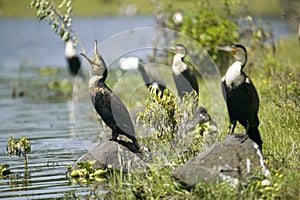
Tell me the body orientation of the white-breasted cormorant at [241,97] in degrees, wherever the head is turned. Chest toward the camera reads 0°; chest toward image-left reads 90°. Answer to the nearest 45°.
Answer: approximately 45°

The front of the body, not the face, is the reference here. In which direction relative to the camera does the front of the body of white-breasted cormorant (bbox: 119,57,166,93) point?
to the viewer's left

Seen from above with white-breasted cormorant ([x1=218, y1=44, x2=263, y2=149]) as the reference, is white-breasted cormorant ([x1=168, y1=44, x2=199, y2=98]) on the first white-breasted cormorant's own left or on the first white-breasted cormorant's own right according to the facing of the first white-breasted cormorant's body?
on the first white-breasted cormorant's own right

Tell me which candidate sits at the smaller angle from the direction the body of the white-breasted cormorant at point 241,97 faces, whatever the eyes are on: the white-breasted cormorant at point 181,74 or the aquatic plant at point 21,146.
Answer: the aquatic plant

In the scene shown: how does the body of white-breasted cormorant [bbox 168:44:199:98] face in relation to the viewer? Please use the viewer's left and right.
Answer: facing to the left of the viewer

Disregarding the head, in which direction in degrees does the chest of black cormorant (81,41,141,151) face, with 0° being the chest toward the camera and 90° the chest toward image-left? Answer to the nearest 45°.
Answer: approximately 90°
